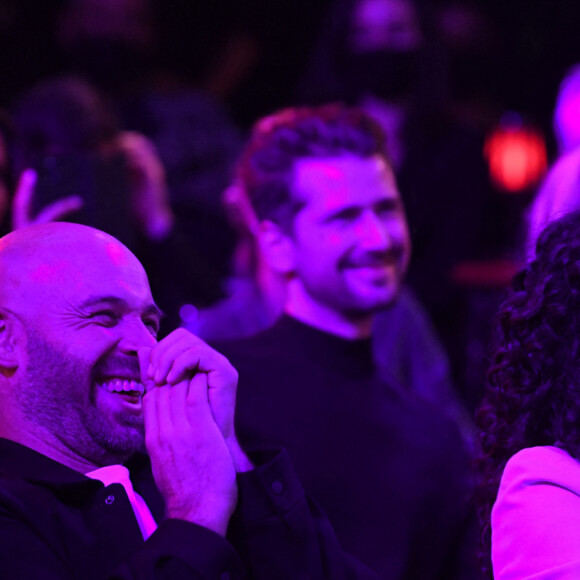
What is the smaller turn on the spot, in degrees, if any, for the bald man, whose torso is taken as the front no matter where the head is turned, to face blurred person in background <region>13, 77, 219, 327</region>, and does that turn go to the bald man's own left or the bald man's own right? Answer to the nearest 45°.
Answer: approximately 135° to the bald man's own left

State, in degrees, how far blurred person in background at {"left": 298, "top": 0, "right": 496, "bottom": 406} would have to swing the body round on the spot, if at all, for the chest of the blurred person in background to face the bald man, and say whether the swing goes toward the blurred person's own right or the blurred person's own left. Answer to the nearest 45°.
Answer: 0° — they already face them

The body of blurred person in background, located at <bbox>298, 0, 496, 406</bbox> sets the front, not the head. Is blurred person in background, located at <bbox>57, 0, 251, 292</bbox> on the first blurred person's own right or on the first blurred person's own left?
on the first blurred person's own right

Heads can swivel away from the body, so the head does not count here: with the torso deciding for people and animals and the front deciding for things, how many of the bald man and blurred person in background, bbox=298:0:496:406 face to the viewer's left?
0

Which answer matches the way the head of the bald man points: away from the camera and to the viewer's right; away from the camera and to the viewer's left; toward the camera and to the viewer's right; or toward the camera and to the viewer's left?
toward the camera and to the viewer's right

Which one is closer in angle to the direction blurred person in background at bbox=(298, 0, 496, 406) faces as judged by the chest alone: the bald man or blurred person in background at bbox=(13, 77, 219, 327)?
the bald man

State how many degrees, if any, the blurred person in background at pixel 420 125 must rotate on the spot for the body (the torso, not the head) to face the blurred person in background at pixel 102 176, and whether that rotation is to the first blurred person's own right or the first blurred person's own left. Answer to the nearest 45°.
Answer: approximately 45° to the first blurred person's own right

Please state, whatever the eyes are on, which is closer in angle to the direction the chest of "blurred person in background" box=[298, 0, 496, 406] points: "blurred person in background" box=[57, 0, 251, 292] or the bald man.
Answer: the bald man

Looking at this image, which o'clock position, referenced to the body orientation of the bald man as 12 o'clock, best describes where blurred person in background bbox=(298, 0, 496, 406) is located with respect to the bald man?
The blurred person in background is roughly at 8 o'clock from the bald man.

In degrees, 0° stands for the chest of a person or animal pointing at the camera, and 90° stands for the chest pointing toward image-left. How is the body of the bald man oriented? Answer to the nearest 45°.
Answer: approximately 315°

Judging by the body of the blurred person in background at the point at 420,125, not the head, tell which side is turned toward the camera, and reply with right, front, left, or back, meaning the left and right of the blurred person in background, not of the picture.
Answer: front
